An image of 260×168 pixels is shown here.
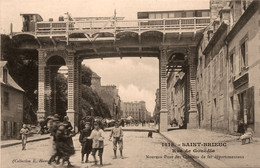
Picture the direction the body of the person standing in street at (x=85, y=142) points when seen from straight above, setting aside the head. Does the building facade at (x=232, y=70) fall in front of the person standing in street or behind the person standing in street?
behind

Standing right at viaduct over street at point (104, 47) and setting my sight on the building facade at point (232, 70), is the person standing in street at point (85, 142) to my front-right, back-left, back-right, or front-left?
front-right

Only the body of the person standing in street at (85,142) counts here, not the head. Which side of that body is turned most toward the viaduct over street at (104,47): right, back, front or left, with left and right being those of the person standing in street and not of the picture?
back

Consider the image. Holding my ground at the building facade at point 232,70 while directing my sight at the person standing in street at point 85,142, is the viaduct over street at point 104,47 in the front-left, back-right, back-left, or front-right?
back-right

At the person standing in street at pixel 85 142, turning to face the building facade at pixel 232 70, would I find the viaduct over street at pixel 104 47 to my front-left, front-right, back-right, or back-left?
front-left

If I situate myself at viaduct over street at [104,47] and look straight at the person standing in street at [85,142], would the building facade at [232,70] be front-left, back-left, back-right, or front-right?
front-left

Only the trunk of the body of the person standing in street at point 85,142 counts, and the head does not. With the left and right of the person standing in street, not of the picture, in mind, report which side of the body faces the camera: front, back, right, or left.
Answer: front
